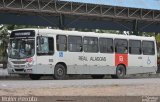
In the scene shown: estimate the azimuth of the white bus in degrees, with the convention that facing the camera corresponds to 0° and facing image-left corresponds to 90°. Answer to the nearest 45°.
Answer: approximately 45°
